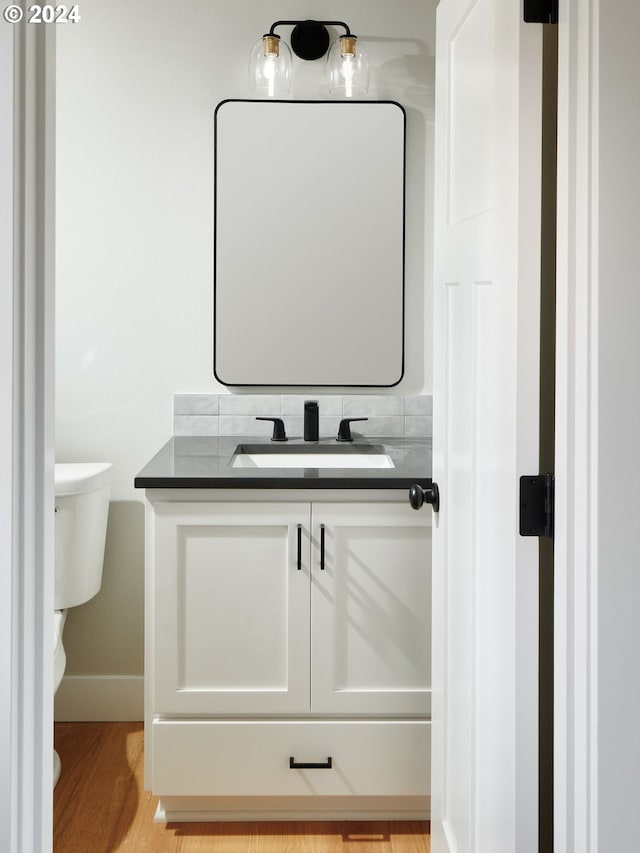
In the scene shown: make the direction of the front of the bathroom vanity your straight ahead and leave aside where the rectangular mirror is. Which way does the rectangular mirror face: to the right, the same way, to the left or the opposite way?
the same way

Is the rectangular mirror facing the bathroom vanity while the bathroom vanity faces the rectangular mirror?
no

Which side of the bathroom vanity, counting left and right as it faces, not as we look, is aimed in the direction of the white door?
front

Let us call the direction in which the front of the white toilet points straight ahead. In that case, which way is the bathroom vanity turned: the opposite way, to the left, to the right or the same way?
the same way

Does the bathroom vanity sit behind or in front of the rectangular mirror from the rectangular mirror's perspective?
in front

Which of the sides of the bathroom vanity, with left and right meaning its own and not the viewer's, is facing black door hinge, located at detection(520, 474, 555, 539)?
front

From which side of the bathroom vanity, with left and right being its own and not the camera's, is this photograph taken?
front

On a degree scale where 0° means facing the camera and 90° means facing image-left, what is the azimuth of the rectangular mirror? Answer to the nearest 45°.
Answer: approximately 0°

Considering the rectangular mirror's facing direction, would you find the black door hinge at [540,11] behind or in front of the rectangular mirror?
in front

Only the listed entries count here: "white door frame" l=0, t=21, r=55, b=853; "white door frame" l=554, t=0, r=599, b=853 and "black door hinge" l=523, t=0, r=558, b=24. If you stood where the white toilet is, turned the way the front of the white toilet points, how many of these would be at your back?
0

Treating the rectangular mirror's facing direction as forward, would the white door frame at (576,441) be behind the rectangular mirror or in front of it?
in front

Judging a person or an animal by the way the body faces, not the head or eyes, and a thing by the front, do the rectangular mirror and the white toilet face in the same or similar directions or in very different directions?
same or similar directions

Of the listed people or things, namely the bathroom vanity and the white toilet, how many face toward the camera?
2
